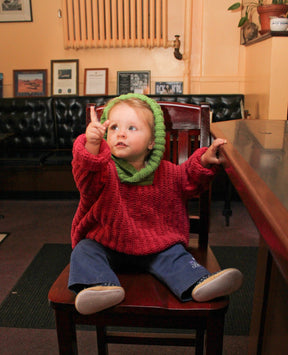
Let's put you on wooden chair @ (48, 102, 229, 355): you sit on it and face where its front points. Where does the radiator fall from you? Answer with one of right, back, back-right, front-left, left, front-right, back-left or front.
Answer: back

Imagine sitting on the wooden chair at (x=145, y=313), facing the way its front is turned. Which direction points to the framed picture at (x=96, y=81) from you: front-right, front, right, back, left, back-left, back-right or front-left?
back

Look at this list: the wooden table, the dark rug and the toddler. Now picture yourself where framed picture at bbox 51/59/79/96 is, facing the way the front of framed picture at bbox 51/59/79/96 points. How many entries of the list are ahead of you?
3

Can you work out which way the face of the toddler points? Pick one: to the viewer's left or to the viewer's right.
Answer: to the viewer's left

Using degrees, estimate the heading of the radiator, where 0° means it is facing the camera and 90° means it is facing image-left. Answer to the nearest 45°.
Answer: approximately 0°

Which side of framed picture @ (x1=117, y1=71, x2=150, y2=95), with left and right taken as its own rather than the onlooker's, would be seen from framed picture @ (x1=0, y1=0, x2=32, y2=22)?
right

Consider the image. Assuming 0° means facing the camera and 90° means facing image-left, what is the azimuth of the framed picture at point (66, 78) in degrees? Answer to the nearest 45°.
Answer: approximately 0°
